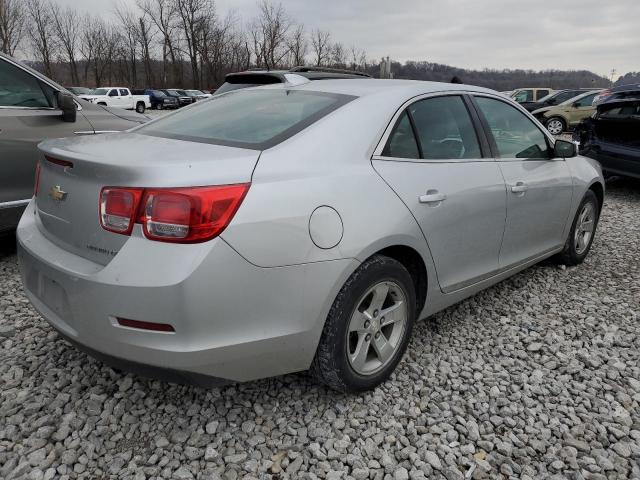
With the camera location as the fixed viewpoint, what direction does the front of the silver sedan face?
facing away from the viewer and to the right of the viewer

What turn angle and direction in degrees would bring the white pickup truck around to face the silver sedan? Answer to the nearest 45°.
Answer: approximately 45° to its left

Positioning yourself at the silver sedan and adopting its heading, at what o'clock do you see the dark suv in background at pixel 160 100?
The dark suv in background is roughly at 10 o'clock from the silver sedan.

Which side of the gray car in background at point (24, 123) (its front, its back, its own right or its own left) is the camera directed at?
right

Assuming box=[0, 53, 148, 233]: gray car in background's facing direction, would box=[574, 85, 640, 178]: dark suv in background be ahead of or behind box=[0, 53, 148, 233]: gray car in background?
ahead

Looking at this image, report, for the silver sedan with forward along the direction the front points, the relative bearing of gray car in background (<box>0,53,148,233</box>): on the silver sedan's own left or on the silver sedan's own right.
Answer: on the silver sedan's own left

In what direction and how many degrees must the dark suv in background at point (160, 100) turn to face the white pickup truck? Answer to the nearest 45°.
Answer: approximately 90° to its right

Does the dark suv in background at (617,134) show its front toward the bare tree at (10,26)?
no

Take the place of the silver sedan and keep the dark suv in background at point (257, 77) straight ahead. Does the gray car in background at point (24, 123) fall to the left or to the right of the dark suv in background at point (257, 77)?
left

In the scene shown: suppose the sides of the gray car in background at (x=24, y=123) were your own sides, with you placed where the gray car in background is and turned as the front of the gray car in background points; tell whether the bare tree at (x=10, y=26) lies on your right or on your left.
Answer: on your left

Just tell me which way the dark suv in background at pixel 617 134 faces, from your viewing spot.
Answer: facing away from the viewer and to the right of the viewer

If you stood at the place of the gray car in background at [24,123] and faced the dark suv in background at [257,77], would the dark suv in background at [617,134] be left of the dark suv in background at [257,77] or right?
right

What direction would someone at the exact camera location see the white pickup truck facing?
facing the viewer and to the left of the viewer

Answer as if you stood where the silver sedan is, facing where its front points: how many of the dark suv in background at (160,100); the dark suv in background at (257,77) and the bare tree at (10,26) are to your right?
0
